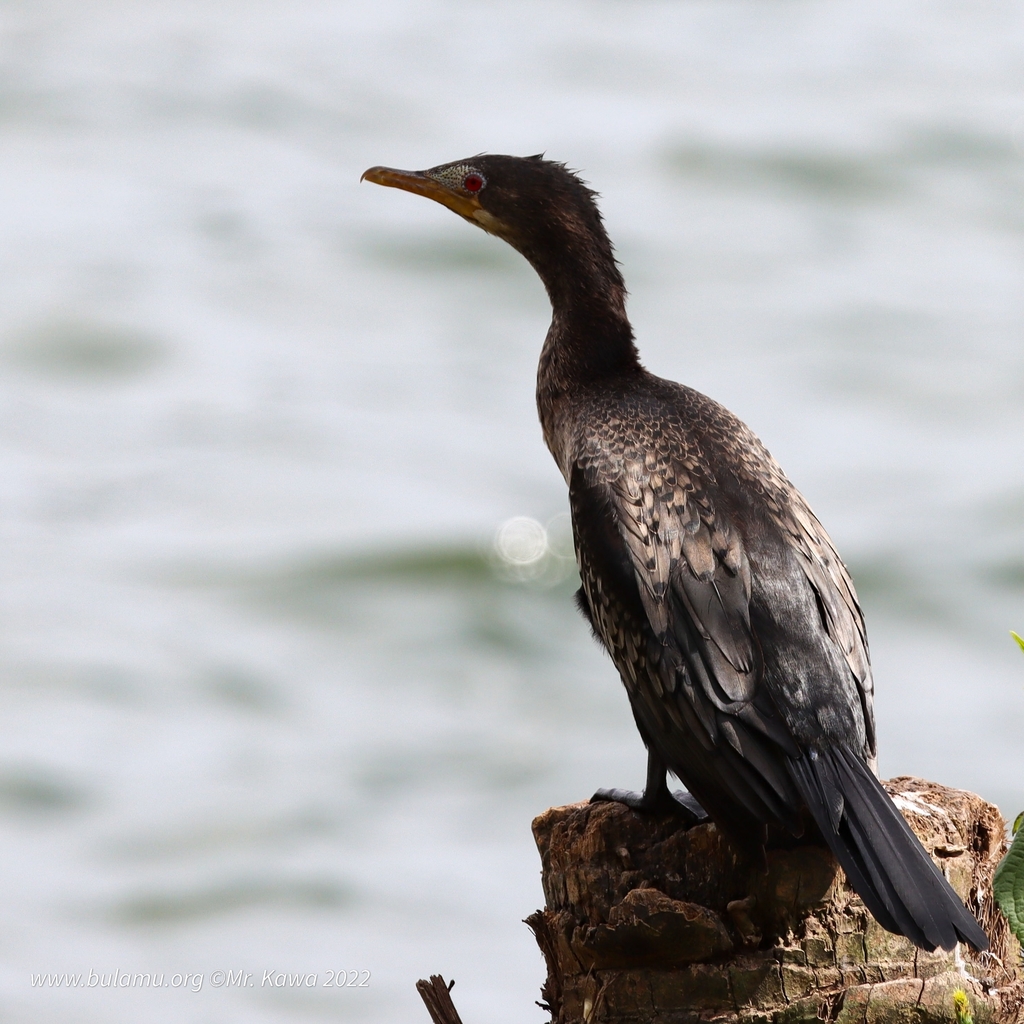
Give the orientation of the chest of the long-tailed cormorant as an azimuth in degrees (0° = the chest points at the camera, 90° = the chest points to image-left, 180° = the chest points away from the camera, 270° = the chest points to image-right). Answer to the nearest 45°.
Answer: approximately 135°

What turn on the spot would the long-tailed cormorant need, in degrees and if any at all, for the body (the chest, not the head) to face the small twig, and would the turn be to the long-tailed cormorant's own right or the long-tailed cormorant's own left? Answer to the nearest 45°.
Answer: approximately 45° to the long-tailed cormorant's own left
